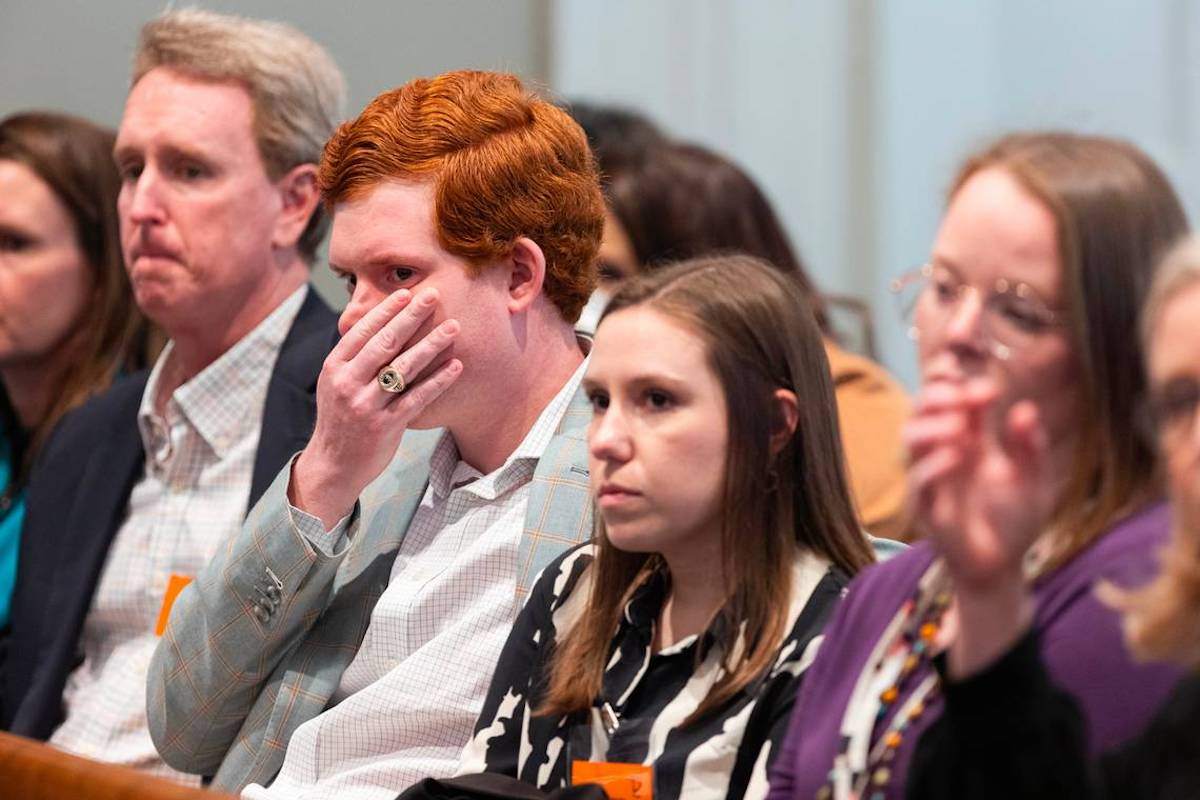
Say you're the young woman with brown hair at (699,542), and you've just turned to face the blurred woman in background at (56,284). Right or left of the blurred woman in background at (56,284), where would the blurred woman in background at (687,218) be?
right

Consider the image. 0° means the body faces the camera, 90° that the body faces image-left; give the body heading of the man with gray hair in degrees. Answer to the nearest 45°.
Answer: approximately 45°

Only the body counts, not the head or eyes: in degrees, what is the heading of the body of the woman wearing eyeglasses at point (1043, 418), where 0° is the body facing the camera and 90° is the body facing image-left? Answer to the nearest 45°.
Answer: approximately 45°

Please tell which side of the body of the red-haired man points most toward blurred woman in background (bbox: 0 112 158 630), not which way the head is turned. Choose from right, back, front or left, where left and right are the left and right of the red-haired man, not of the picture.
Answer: right

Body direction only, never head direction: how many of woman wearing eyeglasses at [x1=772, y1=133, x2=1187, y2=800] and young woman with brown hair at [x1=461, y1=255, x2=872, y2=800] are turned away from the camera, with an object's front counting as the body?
0

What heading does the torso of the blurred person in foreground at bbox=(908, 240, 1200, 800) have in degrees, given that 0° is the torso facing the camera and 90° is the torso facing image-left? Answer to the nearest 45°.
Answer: approximately 45°

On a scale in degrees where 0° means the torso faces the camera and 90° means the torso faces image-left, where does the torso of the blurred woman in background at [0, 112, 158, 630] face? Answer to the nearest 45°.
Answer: approximately 45°

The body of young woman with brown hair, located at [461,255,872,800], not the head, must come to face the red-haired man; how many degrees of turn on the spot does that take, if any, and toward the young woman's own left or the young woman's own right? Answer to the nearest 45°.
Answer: approximately 90° to the young woman's own right

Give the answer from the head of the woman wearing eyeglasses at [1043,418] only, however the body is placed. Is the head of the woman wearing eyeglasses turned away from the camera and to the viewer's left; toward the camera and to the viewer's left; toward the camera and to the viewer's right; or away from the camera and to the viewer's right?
toward the camera and to the viewer's left

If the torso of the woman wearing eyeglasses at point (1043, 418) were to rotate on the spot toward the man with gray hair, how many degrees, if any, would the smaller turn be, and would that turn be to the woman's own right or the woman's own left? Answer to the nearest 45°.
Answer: approximately 90° to the woman's own right

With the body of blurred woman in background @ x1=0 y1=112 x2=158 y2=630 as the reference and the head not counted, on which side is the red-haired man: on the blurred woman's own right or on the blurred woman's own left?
on the blurred woman's own left

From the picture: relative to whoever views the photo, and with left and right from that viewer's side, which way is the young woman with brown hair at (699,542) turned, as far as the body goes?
facing the viewer and to the left of the viewer

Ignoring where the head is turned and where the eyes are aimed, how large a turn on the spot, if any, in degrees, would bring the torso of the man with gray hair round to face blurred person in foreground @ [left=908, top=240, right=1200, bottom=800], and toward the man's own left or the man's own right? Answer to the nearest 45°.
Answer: approximately 45° to the man's own left

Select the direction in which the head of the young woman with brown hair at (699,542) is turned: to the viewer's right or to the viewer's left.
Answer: to the viewer's left

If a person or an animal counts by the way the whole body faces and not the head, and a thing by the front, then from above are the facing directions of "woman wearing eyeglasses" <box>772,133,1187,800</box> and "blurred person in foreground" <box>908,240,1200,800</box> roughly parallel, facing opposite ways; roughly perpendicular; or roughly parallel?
roughly parallel

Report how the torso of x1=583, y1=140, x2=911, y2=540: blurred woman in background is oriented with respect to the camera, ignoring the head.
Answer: to the viewer's left

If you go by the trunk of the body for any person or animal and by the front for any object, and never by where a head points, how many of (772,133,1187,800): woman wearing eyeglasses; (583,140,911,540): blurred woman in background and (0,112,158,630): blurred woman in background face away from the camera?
0

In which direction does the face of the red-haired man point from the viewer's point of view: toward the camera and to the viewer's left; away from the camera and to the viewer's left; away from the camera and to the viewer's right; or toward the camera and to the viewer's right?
toward the camera and to the viewer's left
